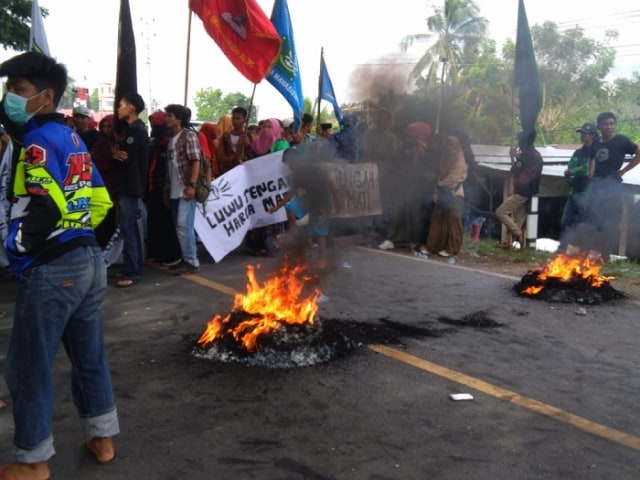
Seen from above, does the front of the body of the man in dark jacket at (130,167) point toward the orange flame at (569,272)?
no

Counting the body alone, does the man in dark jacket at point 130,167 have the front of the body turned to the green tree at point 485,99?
no

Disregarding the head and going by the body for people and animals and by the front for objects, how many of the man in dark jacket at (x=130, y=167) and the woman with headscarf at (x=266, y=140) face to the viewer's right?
0

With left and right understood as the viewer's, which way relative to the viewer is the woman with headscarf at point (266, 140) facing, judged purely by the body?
facing the viewer and to the left of the viewer

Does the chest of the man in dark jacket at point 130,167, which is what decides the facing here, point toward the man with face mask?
no

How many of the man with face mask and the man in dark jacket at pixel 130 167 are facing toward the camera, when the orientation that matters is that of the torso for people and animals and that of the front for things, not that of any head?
0

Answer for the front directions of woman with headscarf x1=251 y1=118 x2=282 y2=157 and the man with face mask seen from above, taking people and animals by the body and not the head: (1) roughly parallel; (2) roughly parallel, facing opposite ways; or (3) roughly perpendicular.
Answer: roughly perpendicular
